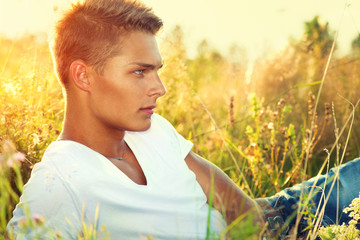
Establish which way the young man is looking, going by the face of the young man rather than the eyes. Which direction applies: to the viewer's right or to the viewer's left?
to the viewer's right

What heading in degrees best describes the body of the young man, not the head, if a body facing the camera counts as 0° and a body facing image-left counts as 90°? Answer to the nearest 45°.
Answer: approximately 315°
